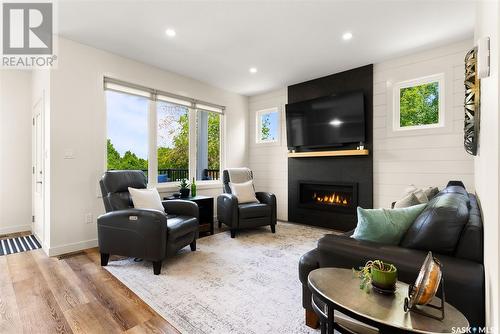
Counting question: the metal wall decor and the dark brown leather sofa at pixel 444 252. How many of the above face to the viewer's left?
2

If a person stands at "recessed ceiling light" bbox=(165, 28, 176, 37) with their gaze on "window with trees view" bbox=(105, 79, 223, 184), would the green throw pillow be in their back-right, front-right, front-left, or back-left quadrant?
back-right

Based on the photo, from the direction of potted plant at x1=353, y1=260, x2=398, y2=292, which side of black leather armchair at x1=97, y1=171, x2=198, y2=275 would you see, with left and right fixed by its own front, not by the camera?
front

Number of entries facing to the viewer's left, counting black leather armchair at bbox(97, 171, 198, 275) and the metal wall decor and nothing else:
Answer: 1

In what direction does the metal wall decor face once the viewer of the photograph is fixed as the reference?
facing to the left of the viewer

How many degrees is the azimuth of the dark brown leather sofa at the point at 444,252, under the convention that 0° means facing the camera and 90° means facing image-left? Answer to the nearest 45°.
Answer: approximately 90°

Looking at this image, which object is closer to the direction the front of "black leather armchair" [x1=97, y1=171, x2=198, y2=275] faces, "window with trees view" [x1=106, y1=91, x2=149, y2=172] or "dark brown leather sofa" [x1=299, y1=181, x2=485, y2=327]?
the dark brown leather sofa

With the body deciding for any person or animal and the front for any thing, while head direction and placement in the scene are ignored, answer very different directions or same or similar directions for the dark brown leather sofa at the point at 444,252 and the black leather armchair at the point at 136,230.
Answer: very different directions

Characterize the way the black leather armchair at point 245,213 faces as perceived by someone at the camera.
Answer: facing the viewer and to the right of the viewer

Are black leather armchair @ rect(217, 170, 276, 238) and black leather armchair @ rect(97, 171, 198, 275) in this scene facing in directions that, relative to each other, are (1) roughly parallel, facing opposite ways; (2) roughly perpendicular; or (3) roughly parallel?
roughly parallel

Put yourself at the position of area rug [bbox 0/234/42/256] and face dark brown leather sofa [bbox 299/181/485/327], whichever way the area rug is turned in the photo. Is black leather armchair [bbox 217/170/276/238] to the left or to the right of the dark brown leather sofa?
left

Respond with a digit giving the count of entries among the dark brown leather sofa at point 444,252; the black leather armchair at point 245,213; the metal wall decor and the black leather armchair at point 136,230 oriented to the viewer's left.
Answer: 2

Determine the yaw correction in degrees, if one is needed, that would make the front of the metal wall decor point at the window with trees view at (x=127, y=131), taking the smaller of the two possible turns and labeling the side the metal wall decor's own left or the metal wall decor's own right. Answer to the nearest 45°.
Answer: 0° — it already faces it

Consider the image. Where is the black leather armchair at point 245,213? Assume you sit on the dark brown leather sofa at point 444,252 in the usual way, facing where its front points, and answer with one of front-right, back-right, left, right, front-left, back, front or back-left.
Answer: front-right
